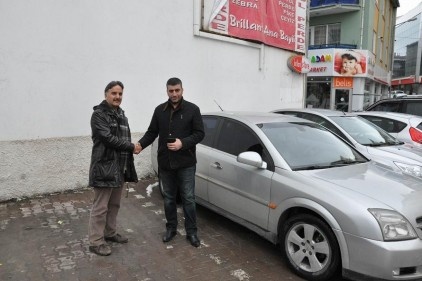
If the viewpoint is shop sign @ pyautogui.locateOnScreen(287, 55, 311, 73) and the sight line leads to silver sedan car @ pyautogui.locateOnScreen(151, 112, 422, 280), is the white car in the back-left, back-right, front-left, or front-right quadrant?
front-left

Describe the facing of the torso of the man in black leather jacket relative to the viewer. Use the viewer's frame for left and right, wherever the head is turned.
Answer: facing the viewer and to the right of the viewer

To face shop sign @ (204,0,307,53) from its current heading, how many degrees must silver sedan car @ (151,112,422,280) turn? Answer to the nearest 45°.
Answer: approximately 135° to its left

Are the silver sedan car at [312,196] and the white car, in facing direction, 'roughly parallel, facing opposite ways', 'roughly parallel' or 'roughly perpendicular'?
roughly parallel

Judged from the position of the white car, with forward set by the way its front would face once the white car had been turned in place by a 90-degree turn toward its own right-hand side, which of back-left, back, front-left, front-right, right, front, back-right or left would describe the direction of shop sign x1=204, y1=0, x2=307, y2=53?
right

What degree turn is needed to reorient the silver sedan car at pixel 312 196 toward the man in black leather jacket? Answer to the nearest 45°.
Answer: approximately 135° to its right

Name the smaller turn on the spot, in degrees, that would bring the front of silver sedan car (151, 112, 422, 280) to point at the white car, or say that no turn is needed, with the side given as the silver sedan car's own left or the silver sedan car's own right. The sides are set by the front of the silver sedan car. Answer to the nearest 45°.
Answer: approximately 135° to the silver sedan car's own left

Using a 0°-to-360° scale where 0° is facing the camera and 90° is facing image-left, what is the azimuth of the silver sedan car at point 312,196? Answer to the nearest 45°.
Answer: approximately 315°

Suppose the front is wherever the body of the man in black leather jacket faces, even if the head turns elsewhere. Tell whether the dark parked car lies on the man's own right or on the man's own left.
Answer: on the man's own left
